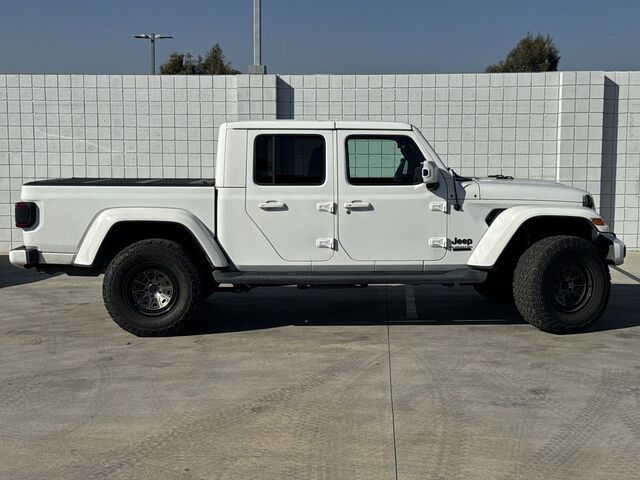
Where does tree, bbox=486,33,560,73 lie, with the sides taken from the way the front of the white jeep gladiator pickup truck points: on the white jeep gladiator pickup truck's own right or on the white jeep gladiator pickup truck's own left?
on the white jeep gladiator pickup truck's own left

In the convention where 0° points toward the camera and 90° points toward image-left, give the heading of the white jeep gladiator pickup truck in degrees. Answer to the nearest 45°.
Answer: approximately 270°

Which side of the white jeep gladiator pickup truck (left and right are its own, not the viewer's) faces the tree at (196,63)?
left
